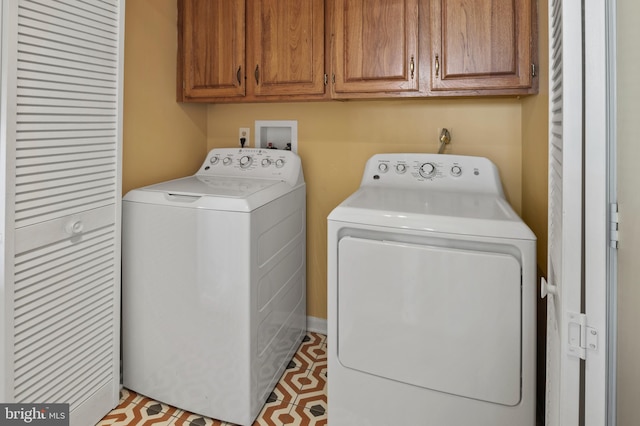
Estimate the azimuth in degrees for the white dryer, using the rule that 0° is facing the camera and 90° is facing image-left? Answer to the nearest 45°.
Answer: approximately 0°
